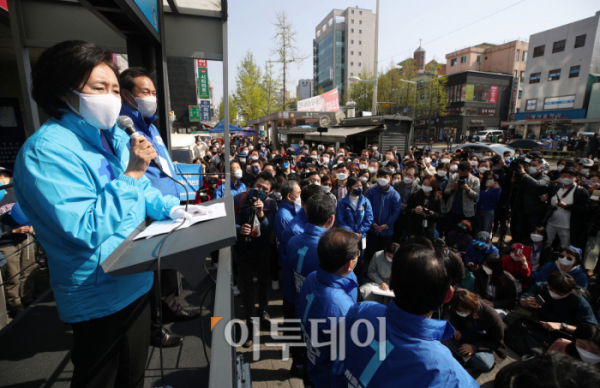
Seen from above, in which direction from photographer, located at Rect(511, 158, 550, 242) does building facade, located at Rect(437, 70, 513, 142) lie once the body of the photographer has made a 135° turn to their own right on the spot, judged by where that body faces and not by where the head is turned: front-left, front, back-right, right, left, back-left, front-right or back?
front

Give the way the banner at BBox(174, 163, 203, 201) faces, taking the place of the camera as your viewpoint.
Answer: facing the viewer

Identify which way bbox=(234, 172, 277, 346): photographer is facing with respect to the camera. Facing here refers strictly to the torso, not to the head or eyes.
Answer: toward the camera

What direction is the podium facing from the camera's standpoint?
to the viewer's right

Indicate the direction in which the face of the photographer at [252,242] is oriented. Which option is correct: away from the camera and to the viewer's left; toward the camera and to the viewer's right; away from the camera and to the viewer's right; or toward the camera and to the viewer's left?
toward the camera and to the viewer's left

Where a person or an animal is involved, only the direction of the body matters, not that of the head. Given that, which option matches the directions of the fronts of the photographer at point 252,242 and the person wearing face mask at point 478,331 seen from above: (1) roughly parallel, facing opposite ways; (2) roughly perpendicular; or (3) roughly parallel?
roughly perpendicular

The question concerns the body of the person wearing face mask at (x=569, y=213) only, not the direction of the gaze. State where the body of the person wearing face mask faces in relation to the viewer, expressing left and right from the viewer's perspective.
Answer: facing the viewer and to the left of the viewer

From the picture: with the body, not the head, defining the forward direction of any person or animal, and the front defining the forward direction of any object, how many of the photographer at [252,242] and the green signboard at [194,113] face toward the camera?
2

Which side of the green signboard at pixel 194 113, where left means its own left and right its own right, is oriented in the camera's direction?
front

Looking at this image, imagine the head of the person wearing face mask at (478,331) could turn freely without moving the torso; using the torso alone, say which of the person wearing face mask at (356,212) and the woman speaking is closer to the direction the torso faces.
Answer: the woman speaking

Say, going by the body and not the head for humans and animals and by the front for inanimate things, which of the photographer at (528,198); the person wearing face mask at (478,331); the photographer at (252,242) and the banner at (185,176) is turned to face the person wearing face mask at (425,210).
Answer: the photographer at (528,198)

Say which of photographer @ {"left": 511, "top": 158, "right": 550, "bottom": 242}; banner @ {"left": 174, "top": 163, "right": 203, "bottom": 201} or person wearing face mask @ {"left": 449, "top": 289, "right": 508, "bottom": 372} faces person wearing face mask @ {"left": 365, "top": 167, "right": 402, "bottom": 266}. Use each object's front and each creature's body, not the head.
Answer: the photographer

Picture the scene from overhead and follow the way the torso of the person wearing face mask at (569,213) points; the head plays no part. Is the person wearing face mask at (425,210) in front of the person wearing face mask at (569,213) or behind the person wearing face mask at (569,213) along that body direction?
in front

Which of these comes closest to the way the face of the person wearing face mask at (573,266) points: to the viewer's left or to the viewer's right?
to the viewer's left
